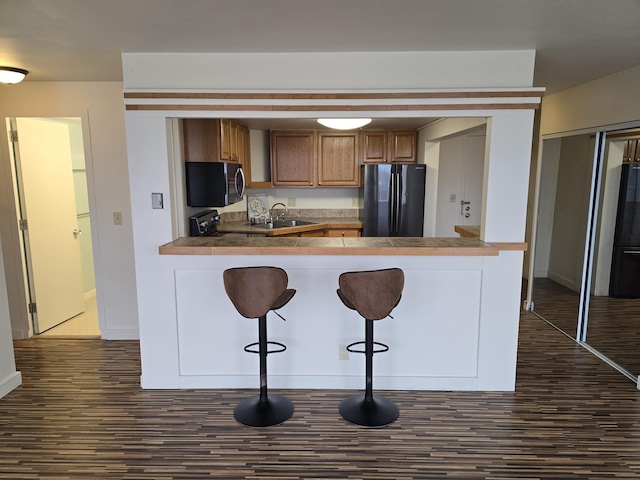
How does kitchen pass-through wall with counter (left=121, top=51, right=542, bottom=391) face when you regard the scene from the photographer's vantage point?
facing the viewer

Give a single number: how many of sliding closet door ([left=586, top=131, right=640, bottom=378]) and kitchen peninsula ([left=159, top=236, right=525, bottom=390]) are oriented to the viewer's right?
0

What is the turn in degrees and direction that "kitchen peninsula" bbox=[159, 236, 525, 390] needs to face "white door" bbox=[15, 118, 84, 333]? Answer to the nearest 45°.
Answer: approximately 90° to its right

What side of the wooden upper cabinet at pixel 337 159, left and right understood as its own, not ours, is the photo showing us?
front

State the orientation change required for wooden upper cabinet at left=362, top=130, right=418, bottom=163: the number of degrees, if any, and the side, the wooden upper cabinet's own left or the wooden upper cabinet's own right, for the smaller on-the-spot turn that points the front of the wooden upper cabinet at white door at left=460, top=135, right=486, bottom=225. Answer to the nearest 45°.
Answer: approximately 135° to the wooden upper cabinet's own left

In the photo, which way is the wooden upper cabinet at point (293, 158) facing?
toward the camera

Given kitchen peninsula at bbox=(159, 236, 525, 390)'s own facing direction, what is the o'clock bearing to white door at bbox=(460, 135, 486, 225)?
The white door is roughly at 7 o'clock from the kitchen peninsula.

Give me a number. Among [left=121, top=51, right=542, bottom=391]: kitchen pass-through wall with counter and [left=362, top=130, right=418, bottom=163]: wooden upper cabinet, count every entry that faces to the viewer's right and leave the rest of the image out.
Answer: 0

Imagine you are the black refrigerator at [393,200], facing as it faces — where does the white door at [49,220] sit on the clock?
The white door is roughly at 2 o'clock from the black refrigerator.

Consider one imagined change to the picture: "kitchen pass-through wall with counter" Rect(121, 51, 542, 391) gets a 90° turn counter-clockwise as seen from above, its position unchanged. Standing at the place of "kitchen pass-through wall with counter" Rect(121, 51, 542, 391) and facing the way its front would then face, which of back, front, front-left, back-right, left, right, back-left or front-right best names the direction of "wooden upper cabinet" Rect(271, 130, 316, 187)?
left

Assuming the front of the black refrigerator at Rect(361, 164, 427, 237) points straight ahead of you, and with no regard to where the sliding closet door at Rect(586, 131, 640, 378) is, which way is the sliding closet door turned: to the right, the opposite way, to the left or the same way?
to the right
